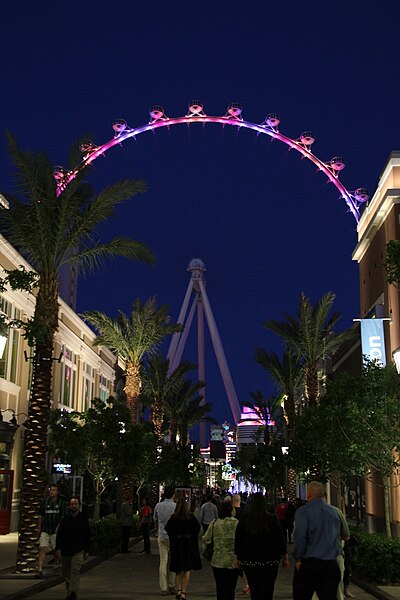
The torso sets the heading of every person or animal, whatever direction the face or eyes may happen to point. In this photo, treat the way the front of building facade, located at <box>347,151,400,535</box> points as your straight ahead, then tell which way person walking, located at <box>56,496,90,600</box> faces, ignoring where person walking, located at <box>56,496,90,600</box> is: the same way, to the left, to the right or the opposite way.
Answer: to the left

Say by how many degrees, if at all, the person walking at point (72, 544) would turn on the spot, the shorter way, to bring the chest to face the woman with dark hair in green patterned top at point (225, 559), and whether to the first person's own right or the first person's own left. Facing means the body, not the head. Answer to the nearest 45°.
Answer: approximately 45° to the first person's own left

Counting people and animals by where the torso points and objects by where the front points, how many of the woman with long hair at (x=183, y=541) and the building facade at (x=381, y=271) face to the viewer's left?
1

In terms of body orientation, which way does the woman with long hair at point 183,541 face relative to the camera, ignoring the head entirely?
away from the camera

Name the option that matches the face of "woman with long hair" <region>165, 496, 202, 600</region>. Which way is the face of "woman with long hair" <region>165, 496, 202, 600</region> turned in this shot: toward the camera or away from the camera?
away from the camera

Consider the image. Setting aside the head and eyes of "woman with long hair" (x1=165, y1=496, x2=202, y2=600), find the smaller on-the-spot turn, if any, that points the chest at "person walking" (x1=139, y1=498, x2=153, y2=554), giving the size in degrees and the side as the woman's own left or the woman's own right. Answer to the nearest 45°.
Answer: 0° — they already face them

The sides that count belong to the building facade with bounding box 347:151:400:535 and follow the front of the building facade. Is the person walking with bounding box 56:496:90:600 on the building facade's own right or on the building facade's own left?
on the building facade's own left

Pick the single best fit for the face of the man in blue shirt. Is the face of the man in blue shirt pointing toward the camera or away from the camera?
away from the camera

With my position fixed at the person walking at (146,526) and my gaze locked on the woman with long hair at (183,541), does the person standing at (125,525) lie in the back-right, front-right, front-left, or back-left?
back-right

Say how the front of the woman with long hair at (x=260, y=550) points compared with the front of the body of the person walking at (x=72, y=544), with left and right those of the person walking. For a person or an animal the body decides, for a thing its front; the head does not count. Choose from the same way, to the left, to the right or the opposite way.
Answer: the opposite way

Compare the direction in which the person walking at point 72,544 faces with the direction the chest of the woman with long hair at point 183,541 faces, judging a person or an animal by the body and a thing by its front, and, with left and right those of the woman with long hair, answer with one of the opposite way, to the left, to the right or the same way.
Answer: the opposite way

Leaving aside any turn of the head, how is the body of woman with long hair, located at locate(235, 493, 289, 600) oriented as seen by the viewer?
away from the camera

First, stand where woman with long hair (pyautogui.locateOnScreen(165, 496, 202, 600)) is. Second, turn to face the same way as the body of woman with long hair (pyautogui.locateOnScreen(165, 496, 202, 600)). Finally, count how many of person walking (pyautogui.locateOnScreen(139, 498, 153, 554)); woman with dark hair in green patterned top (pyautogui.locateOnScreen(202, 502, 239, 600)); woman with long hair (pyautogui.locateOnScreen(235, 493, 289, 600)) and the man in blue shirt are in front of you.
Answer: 1

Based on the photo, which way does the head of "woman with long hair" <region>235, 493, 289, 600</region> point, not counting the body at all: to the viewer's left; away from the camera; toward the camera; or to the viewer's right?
away from the camera

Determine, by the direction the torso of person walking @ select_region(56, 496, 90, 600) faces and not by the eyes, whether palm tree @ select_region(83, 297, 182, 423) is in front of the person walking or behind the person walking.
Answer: behind

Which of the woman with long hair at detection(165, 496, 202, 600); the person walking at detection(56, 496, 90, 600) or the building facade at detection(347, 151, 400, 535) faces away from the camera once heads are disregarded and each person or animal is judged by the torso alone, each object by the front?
the woman with long hair

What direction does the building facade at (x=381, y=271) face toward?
to the viewer's left

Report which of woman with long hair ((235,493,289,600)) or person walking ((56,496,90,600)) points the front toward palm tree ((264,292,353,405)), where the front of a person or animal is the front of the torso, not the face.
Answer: the woman with long hair

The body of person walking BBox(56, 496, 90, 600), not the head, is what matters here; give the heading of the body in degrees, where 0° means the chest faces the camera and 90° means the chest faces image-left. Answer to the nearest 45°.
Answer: approximately 0°
